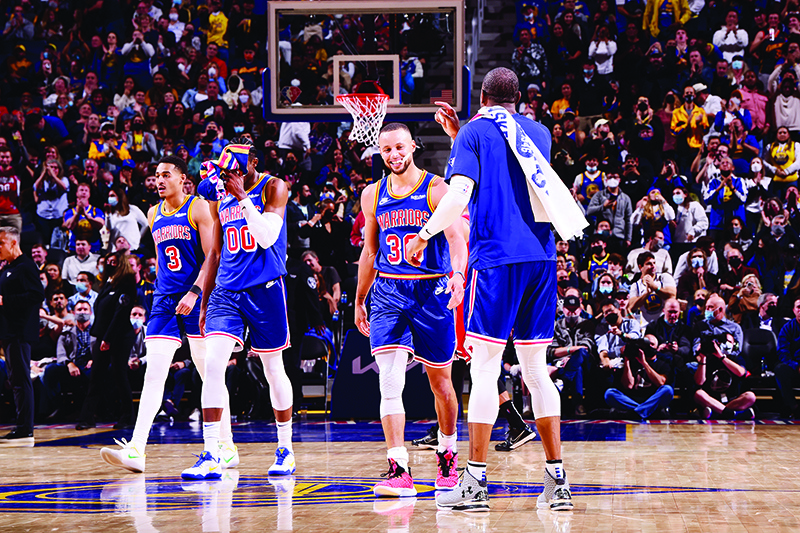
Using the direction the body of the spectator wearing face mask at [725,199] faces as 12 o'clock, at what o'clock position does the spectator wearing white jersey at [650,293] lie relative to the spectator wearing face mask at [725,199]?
the spectator wearing white jersey at [650,293] is roughly at 1 o'clock from the spectator wearing face mask at [725,199].

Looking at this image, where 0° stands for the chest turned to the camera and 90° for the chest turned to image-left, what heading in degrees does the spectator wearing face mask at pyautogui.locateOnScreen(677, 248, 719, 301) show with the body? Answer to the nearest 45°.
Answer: approximately 0°

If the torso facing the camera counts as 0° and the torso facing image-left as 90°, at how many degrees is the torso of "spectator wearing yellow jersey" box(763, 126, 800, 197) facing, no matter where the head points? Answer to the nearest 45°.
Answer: approximately 0°

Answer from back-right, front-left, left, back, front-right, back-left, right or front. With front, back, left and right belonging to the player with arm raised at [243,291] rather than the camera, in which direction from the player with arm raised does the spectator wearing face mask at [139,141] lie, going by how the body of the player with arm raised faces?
back-right

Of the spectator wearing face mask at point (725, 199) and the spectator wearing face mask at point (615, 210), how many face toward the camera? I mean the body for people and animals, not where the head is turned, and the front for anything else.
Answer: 2

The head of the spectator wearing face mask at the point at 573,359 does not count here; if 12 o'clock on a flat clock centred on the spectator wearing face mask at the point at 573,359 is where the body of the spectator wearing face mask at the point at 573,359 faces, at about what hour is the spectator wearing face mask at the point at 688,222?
the spectator wearing face mask at the point at 688,222 is roughly at 7 o'clock from the spectator wearing face mask at the point at 573,359.
